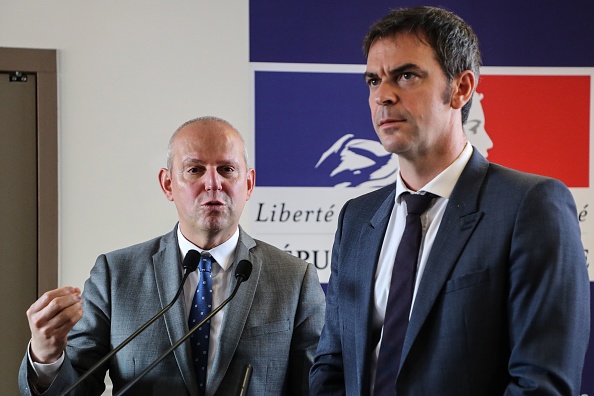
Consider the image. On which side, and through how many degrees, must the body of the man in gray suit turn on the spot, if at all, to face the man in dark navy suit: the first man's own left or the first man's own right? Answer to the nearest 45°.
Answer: approximately 45° to the first man's own left

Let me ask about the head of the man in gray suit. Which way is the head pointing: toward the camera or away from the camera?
toward the camera

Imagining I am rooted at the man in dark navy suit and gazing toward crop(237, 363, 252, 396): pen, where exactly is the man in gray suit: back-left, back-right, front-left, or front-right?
front-right

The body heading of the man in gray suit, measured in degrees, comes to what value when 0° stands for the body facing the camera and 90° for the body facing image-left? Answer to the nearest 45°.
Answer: approximately 0°

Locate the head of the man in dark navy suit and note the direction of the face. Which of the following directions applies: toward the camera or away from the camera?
toward the camera

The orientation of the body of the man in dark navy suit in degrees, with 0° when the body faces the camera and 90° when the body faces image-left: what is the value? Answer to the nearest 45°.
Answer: approximately 45°

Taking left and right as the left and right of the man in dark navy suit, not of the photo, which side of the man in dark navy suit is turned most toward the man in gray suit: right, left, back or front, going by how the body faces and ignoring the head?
right

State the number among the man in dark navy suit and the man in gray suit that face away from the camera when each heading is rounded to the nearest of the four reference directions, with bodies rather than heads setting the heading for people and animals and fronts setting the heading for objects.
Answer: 0
